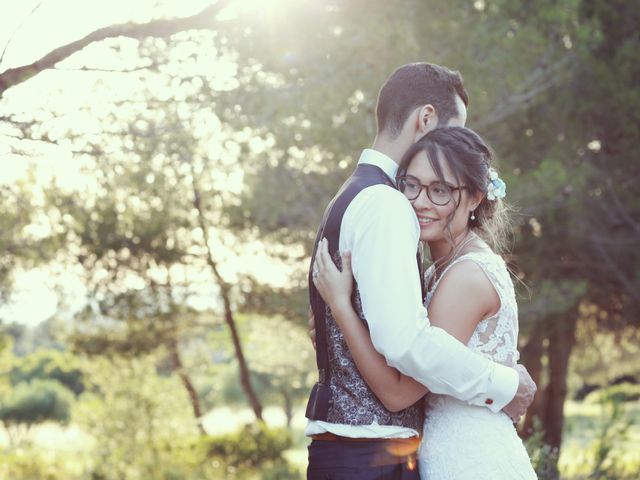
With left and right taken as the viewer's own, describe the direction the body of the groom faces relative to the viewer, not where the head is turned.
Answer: facing to the right of the viewer

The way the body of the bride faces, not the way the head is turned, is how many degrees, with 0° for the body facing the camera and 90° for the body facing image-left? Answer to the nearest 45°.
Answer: approximately 90°

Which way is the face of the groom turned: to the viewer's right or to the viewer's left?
to the viewer's right

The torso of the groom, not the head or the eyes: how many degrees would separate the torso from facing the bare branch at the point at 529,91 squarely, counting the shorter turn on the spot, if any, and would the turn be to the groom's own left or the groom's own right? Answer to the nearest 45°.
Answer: approximately 90° to the groom's own left

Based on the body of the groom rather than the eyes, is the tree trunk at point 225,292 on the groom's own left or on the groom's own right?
on the groom's own left

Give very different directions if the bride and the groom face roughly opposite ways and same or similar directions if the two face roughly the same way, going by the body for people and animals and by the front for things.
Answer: very different directions
